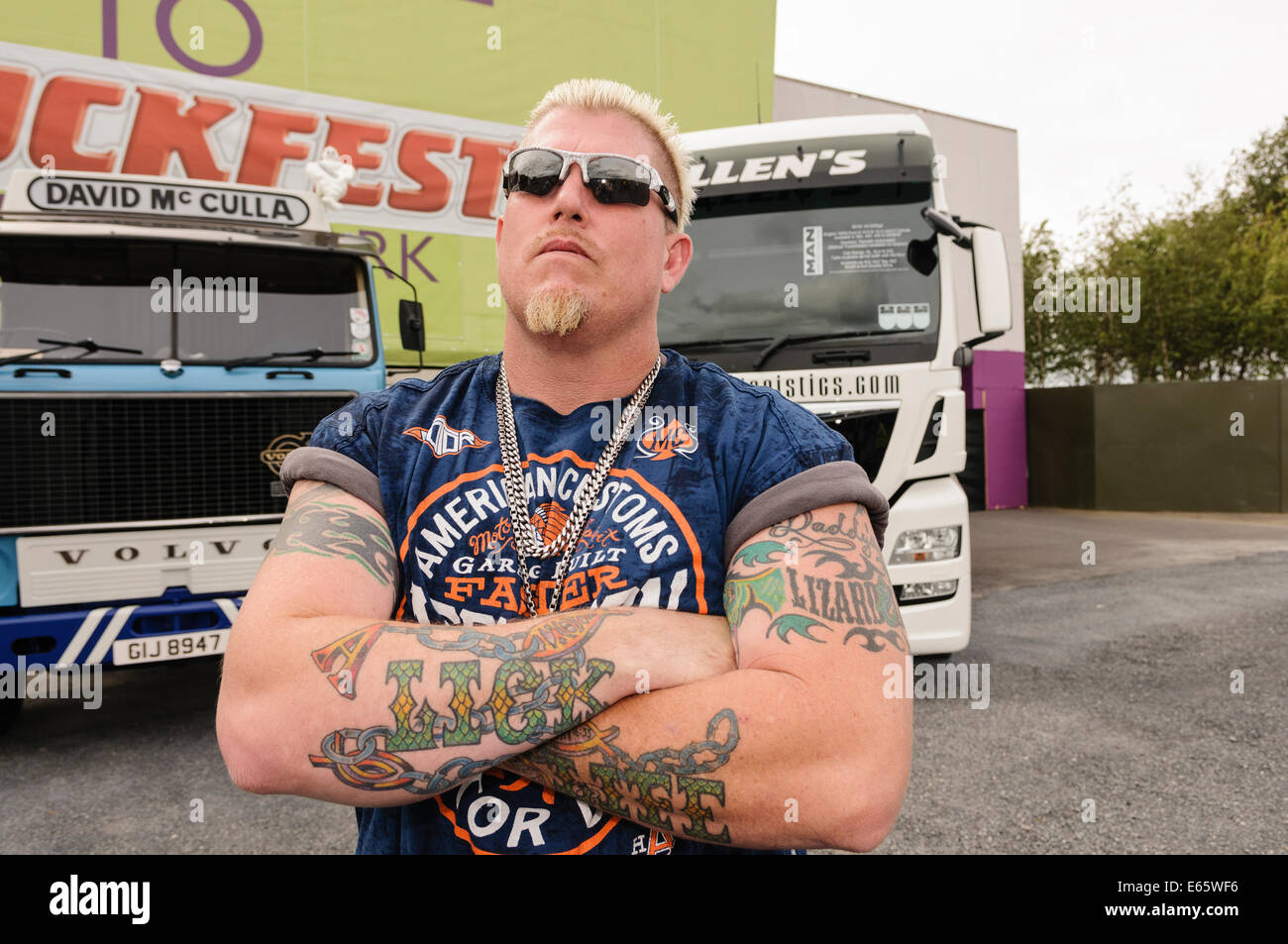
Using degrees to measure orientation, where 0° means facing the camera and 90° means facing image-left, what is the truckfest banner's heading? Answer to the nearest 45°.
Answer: approximately 0°

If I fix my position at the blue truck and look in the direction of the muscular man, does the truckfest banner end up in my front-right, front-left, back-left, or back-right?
back-left

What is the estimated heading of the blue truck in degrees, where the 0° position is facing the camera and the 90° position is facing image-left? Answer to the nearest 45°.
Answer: approximately 0°

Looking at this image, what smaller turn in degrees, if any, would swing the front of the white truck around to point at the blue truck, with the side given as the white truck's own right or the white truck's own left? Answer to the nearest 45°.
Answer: approximately 90° to the white truck's own right

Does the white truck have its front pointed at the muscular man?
yes

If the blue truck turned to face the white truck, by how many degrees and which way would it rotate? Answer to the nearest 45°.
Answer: approximately 90° to its left

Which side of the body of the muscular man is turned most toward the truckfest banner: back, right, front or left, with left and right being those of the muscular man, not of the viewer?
back
